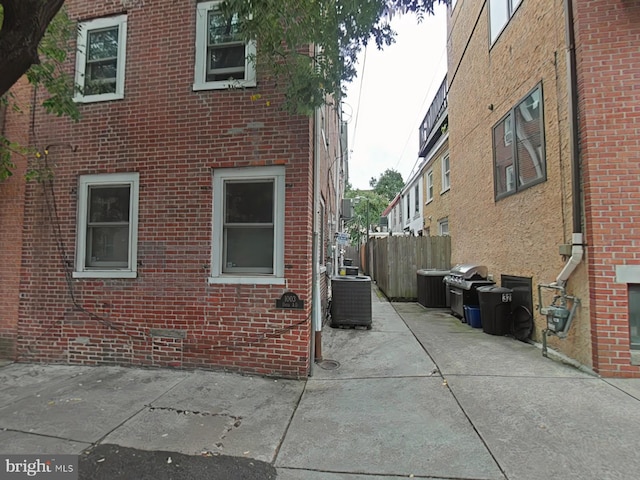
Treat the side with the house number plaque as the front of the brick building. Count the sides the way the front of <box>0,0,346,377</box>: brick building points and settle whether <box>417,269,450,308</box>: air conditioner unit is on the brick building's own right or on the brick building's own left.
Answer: on the brick building's own left

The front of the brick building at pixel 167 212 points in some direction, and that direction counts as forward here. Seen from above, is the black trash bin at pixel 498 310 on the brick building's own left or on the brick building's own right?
on the brick building's own left

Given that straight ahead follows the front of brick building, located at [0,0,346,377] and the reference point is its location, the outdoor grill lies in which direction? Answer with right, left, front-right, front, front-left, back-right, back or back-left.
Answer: left

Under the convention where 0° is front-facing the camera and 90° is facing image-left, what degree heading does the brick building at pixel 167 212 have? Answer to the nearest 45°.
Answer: approximately 0°

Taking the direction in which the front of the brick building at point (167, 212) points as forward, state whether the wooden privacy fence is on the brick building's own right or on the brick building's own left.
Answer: on the brick building's own left
